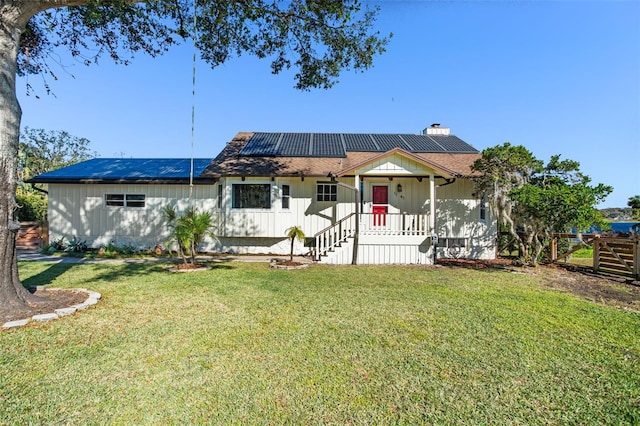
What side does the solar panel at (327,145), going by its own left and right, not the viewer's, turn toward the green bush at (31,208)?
right

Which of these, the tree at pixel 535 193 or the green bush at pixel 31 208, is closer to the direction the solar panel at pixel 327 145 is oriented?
the tree

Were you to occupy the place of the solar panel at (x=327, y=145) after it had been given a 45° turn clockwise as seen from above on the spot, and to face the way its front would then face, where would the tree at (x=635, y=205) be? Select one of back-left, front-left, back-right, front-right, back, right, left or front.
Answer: back-left

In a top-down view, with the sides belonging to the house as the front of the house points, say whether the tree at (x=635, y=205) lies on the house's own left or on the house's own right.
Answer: on the house's own left

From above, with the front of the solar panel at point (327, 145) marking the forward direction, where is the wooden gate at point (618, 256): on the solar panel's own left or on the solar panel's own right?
on the solar panel's own left

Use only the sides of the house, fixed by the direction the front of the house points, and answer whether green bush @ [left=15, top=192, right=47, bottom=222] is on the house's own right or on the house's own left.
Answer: on the house's own right

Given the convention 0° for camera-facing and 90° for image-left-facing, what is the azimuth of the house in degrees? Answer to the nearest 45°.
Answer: approximately 0°

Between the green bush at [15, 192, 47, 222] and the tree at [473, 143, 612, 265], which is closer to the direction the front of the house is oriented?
the tree
